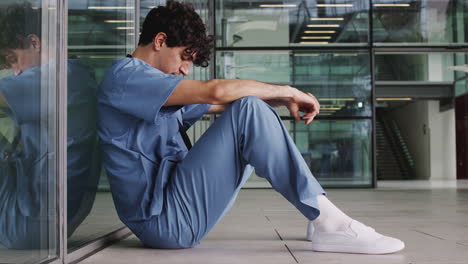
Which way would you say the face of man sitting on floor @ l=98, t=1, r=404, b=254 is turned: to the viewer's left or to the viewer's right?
to the viewer's right

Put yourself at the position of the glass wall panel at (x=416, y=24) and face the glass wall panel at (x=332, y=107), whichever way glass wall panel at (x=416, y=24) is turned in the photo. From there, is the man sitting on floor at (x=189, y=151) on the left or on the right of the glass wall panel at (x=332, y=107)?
left

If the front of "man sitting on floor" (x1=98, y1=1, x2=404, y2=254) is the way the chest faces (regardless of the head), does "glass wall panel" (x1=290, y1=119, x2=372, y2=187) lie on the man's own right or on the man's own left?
on the man's own left

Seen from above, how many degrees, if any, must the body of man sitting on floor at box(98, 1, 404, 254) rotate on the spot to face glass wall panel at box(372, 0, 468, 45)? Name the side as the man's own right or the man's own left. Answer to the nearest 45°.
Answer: approximately 45° to the man's own left

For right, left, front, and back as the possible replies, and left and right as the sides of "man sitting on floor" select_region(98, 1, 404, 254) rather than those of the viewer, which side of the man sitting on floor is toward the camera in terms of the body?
right

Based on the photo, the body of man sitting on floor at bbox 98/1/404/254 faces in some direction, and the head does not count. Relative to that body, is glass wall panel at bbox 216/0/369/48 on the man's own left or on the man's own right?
on the man's own left

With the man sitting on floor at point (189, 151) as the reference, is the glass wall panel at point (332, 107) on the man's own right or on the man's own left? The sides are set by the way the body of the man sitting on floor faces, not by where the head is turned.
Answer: on the man's own left

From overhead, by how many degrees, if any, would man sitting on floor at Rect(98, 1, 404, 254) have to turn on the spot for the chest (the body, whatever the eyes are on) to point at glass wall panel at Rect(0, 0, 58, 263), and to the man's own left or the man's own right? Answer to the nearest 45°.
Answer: approximately 135° to the man's own right
